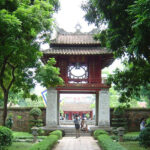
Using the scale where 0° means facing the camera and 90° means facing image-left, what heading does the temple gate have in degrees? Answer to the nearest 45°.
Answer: approximately 0°

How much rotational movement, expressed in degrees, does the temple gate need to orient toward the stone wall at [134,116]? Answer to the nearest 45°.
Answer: approximately 135° to its left
